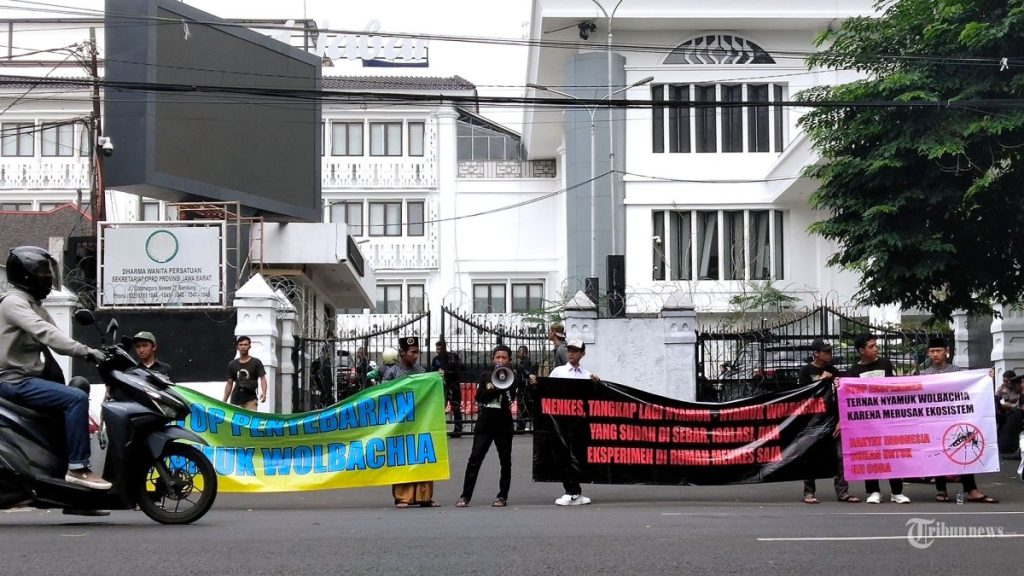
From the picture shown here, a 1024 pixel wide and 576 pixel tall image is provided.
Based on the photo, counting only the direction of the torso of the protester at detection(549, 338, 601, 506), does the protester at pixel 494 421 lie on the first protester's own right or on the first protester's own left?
on the first protester's own right

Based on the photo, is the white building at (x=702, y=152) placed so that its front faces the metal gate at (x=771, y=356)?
yes

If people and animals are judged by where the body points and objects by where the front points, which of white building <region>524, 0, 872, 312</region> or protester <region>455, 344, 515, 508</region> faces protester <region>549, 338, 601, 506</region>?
the white building

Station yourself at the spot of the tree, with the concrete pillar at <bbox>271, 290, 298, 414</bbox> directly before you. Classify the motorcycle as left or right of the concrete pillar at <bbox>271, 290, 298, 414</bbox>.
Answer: left

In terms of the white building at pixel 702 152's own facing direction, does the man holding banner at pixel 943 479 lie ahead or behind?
ahead

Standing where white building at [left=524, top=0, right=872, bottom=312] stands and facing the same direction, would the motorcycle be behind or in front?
in front

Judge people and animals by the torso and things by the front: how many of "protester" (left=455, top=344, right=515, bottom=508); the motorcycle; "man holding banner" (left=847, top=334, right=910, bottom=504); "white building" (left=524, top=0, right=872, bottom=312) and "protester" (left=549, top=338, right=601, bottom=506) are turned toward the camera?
4

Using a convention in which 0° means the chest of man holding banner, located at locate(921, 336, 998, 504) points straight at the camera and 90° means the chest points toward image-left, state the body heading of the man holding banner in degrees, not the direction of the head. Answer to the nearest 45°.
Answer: approximately 0°

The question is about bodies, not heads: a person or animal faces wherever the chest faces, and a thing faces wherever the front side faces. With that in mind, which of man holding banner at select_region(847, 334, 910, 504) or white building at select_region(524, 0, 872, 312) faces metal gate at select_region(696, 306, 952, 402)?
the white building
